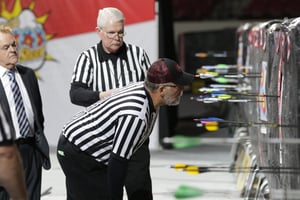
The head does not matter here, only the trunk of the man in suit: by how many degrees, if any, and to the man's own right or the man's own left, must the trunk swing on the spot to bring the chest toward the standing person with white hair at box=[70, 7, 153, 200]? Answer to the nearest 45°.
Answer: approximately 90° to the man's own left

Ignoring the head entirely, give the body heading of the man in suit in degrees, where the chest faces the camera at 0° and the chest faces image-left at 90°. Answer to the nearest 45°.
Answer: approximately 0°
